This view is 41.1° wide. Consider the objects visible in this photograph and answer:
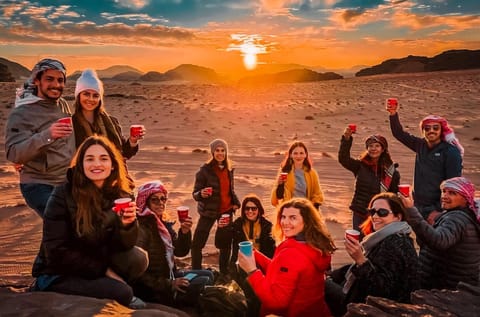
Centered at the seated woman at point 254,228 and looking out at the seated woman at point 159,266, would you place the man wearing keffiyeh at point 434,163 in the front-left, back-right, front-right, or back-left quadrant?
back-left

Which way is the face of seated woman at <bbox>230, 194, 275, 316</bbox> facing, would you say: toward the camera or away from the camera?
toward the camera

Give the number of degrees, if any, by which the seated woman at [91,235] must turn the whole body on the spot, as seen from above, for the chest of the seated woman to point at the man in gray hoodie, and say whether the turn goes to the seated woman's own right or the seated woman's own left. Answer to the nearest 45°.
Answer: approximately 180°

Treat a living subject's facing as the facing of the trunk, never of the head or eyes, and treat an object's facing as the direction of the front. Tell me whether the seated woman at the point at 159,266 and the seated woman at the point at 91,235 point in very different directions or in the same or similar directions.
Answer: same or similar directions

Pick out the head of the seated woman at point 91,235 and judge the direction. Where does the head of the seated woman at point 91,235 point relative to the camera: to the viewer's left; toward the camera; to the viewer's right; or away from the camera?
toward the camera

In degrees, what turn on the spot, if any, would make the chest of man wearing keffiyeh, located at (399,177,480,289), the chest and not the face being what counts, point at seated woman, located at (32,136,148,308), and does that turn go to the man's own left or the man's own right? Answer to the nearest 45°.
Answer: approximately 45° to the man's own left

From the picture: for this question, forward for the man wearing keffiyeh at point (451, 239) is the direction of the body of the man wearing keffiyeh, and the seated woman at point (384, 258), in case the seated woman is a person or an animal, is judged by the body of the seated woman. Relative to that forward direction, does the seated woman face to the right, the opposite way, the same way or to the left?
the same way

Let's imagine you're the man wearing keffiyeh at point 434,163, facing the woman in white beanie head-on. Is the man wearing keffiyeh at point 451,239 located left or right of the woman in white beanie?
left

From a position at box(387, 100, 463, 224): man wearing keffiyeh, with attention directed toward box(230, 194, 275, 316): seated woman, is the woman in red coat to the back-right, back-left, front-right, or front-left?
front-left

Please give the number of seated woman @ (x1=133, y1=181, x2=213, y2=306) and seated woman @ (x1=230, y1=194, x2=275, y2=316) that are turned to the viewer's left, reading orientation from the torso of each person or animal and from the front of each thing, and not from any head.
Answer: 0

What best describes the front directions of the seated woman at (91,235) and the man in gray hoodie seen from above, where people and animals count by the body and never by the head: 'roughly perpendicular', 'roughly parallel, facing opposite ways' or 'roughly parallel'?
roughly parallel

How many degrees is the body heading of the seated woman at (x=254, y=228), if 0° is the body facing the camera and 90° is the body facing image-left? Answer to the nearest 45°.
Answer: approximately 0°

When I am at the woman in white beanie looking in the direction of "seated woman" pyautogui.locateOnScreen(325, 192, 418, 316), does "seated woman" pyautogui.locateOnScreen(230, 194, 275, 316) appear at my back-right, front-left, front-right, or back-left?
front-left

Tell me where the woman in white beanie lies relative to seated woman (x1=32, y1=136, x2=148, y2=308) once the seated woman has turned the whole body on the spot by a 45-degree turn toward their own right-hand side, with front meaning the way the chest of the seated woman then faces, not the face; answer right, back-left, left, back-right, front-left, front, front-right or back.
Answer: back
